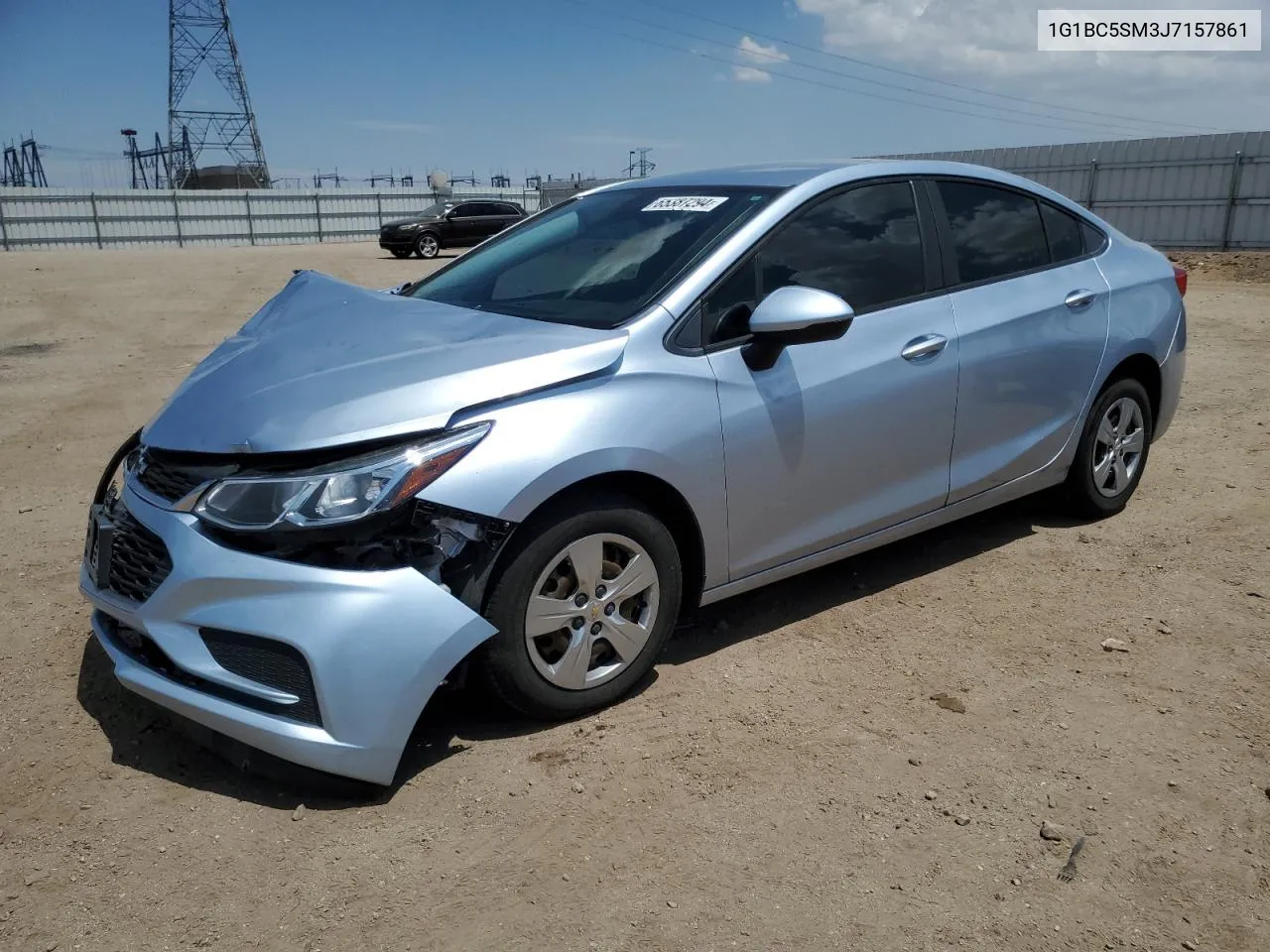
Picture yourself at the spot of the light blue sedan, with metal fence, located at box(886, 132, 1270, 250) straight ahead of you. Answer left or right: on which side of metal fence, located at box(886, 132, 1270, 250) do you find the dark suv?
left

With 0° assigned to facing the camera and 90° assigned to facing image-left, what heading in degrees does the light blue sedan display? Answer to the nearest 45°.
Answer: approximately 45°

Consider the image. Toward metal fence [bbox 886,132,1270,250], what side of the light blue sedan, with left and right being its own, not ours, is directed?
back

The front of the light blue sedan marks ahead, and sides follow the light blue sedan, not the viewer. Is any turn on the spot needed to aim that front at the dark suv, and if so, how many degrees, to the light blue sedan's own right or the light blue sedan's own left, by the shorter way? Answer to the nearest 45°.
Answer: approximately 135° to the light blue sedan's own right

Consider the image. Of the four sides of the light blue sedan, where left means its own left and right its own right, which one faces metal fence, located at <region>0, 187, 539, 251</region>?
right
